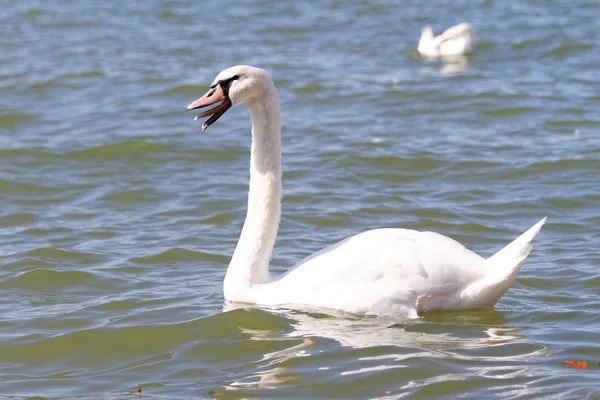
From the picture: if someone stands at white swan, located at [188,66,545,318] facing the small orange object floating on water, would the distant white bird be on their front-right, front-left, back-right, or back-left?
back-left

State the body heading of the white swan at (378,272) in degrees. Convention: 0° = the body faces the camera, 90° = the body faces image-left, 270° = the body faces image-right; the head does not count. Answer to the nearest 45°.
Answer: approximately 90°

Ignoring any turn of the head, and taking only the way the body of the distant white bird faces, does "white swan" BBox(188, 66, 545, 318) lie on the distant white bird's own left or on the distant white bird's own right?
on the distant white bird's own left

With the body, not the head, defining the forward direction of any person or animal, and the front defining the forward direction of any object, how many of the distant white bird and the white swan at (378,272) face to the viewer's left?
2

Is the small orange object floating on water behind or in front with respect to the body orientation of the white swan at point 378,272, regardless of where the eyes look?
behind

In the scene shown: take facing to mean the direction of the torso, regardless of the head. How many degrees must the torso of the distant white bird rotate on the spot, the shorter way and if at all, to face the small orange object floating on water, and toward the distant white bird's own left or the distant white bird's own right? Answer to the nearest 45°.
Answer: approximately 90° to the distant white bird's own left

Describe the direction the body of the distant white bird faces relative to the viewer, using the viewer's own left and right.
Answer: facing to the left of the viewer

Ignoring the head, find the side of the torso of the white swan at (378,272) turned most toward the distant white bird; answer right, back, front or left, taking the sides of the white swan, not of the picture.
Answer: right
